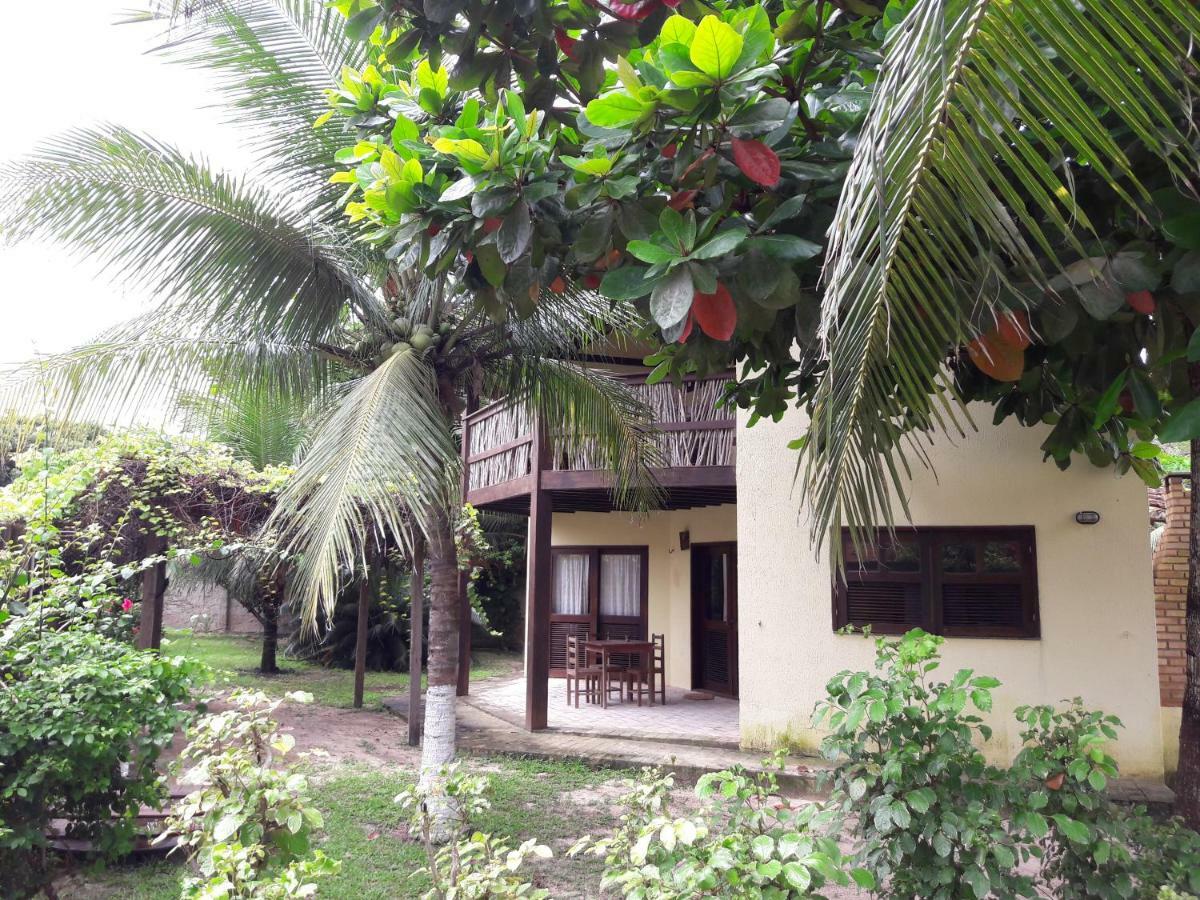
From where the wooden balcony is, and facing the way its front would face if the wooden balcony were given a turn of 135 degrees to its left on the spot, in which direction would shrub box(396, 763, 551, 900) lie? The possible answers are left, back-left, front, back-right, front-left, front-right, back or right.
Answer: back-right

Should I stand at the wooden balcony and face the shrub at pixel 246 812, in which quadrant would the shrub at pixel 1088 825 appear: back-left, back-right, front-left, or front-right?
front-left

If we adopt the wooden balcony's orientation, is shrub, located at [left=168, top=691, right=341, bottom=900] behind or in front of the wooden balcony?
in front

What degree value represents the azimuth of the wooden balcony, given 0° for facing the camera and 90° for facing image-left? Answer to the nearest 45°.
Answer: approximately 0°

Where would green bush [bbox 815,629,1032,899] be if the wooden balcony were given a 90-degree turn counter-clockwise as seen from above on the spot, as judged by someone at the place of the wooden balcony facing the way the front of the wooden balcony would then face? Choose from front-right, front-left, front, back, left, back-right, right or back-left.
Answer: right

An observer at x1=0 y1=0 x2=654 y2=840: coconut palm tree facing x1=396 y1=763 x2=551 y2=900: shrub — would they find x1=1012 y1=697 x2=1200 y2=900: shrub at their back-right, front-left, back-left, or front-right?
front-left

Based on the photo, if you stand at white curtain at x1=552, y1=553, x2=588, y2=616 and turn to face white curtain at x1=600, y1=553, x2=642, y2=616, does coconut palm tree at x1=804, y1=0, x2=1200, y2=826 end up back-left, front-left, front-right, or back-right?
front-right

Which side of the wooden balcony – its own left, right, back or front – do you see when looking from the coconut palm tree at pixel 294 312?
front

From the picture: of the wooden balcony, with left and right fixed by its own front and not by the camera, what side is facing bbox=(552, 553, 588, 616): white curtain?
back
